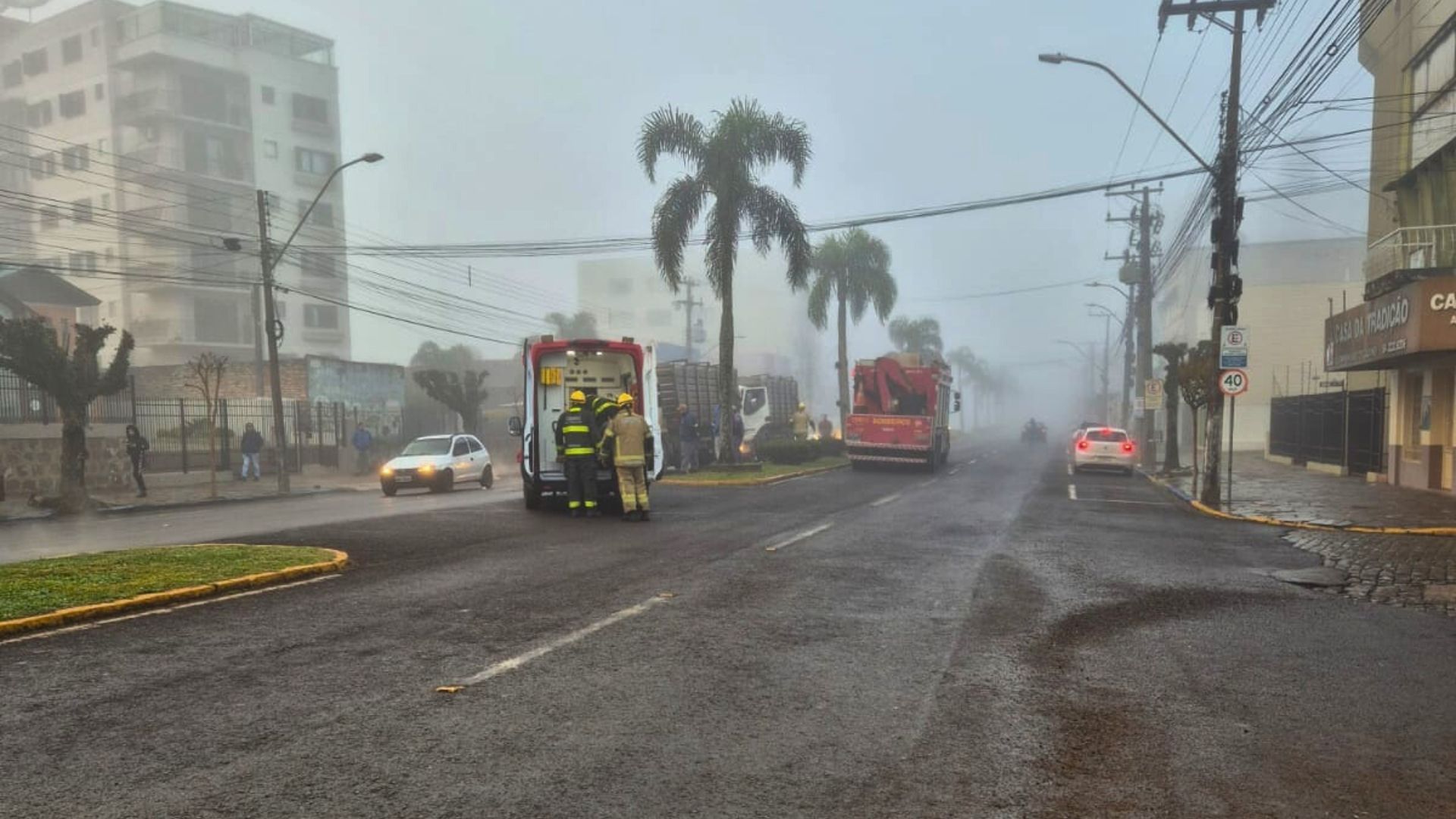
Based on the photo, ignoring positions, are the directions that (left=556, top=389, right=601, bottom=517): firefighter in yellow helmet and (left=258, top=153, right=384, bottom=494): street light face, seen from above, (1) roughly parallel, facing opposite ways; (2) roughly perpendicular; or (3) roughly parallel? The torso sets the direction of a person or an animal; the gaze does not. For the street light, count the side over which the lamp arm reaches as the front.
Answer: roughly perpendicular

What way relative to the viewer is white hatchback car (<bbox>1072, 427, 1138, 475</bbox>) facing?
away from the camera

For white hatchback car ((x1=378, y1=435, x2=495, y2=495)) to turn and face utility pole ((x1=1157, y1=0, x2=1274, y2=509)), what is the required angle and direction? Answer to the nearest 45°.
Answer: approximately 90° to its left

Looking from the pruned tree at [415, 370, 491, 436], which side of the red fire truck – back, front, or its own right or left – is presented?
left

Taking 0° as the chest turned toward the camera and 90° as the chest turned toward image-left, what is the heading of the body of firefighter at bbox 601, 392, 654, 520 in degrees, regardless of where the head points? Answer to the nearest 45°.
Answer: approximately 180°

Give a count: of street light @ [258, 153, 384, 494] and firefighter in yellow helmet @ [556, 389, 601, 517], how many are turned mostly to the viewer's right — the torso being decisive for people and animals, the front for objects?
1

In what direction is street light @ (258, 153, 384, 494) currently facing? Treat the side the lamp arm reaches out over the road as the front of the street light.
to the viewer's right
